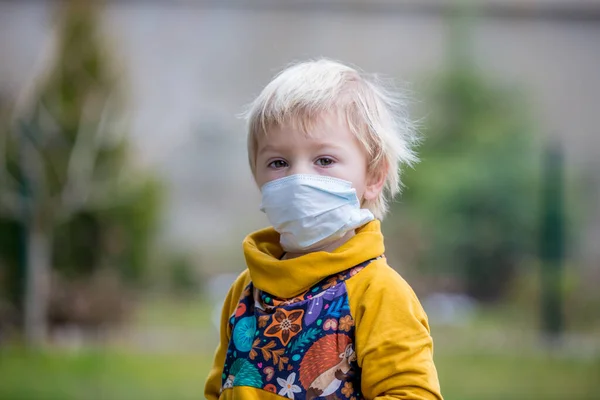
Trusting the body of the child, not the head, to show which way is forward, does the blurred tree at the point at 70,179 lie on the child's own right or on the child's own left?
on the child's own right

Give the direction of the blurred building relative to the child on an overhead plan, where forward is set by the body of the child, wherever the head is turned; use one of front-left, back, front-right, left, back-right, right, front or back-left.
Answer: back-right

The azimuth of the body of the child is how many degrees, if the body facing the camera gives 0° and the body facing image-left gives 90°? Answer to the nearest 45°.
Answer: approximately 45°

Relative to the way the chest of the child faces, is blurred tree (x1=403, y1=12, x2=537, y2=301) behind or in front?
behind

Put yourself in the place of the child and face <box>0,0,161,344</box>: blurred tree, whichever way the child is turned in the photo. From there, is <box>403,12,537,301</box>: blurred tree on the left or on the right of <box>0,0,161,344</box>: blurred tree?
right
